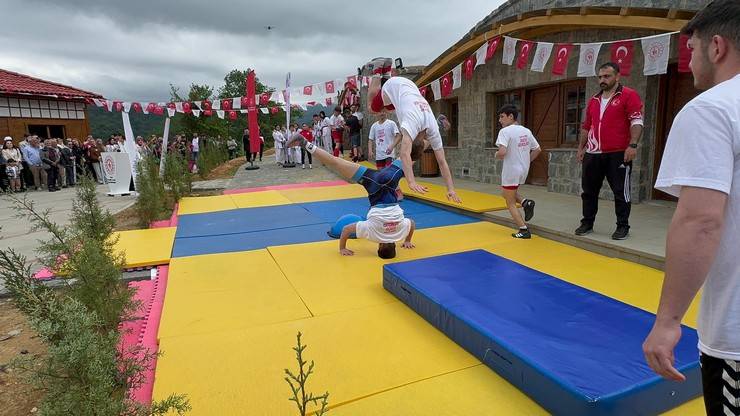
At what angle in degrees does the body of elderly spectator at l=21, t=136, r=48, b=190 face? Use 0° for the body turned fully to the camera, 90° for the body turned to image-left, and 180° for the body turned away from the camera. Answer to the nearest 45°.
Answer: approximately 315°

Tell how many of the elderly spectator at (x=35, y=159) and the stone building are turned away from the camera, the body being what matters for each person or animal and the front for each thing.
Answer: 0

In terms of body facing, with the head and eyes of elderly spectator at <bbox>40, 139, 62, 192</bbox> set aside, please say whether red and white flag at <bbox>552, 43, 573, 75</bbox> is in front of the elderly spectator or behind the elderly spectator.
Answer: in front

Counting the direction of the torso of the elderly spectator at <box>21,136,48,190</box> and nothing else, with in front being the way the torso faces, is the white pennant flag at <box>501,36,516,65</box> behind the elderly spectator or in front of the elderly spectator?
in front

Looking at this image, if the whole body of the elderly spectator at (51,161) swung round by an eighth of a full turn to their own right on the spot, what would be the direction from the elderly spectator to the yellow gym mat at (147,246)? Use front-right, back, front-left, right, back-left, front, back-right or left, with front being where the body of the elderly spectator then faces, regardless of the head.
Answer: front

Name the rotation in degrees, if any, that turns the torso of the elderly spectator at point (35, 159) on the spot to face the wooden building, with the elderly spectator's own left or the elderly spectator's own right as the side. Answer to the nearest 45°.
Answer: approximately 135° to the elderly spectator's own left

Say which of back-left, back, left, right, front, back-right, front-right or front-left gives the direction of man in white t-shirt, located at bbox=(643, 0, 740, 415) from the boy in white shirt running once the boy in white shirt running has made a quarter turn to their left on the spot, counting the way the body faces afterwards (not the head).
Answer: front-left

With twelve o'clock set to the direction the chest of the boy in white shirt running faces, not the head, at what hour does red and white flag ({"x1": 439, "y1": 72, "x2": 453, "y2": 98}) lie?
The red and white flag is roughly at 1 o'clock from the boy in white shirt running.

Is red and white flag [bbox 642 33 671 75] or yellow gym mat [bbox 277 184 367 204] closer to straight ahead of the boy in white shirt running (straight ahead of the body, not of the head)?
the yellow gym mat
